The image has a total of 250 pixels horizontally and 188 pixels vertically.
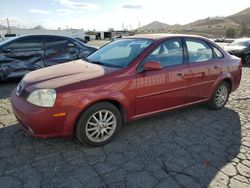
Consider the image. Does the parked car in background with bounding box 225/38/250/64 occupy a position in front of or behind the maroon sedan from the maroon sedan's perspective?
behind

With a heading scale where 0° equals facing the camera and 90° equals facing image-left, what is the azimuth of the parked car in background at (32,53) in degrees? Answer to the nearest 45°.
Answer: approximately 45°

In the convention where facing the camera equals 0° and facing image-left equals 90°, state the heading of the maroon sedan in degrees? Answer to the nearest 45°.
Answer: approximately 45°

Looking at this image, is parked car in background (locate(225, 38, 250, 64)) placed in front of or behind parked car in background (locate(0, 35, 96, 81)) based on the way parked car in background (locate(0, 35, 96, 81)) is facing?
behind

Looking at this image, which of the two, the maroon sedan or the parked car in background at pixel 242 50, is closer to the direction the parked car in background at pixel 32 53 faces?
the maroon sedan
